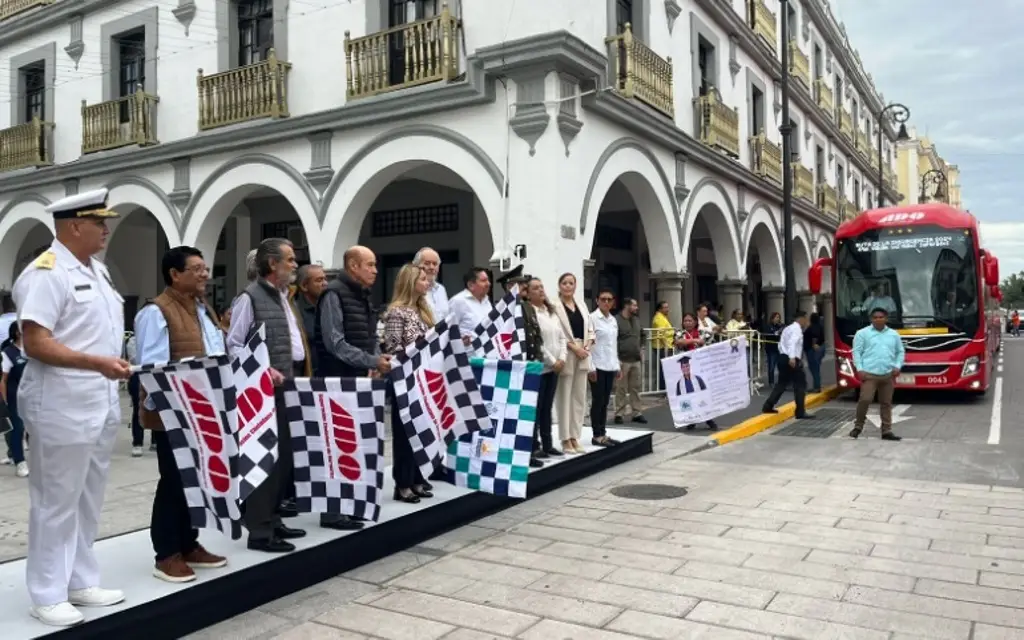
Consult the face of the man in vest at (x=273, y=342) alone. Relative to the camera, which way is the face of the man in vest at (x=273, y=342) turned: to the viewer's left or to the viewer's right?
to the viewer's right

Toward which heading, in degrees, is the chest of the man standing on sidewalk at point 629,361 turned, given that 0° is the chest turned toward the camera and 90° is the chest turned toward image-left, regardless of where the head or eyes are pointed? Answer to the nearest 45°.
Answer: approximately 315°

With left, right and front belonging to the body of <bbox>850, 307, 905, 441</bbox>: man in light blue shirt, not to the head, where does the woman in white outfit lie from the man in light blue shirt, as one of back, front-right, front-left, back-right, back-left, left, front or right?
front-right

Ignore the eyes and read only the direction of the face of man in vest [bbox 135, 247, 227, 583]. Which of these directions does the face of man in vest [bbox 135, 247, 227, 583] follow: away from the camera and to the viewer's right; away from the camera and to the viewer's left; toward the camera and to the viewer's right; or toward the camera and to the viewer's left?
toward the camera and to the viewer's right

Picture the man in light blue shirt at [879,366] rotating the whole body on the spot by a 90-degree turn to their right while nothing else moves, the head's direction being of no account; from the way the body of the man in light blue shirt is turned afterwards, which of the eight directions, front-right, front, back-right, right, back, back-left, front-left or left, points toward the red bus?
right

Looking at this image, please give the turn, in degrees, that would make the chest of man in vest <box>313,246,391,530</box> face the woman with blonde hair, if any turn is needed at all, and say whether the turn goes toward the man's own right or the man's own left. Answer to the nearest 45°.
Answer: approximately 45° to the man's own left

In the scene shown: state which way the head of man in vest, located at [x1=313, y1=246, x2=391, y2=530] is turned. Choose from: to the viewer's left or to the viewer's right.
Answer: to the viewer's right

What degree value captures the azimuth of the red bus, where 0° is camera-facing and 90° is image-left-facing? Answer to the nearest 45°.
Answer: approximately 0°

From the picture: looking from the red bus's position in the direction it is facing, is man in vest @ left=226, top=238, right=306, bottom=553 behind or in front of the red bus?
in front
